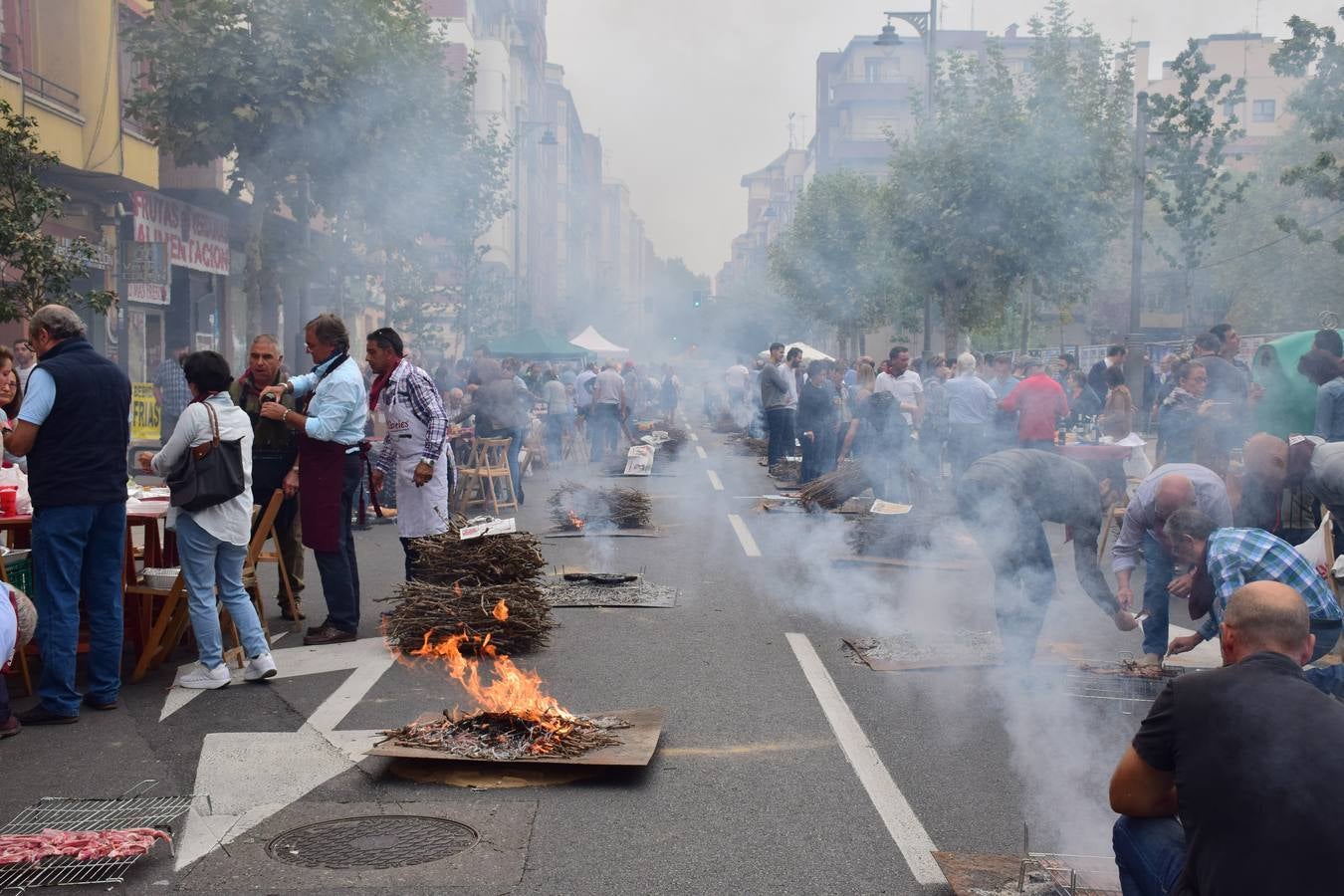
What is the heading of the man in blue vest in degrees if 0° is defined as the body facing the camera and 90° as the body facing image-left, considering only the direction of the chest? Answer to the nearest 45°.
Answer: approximately 135°

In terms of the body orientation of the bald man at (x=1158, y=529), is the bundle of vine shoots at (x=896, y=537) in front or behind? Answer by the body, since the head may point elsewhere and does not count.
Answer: behind

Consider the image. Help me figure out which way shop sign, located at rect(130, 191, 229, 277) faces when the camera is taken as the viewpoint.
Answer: facing the viewer and to the right of the viewer

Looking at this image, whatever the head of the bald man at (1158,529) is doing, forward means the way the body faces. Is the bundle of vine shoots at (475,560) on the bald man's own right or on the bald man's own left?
on the bald man's own right

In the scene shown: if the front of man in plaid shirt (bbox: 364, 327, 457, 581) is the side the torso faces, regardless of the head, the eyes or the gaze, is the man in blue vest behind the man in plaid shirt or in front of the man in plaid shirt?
in front

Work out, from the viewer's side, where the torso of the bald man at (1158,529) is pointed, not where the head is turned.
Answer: toward the camera

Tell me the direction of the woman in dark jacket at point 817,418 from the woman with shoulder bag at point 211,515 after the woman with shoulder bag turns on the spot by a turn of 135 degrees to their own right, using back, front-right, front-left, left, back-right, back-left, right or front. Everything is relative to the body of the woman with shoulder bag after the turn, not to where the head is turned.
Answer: front-left

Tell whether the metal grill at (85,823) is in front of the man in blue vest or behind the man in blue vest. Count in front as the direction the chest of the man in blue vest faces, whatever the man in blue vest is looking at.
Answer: behind

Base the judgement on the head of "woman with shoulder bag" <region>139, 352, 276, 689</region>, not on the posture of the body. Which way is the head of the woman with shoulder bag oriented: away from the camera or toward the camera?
away from the camera

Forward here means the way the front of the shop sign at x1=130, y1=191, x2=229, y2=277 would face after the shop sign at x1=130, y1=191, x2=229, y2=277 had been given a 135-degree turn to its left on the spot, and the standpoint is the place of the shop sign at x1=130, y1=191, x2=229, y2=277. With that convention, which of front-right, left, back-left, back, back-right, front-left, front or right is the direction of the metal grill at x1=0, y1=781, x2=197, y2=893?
back

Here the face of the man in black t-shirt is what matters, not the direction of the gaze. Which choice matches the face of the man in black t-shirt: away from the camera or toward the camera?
away from the camera

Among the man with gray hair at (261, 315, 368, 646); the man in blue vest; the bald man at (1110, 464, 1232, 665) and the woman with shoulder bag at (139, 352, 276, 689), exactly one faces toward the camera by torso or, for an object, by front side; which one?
the bald man

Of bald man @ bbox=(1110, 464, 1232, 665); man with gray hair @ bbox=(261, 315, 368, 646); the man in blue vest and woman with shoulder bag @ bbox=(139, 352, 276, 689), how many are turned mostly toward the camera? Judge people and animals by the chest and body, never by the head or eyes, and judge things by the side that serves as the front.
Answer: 1

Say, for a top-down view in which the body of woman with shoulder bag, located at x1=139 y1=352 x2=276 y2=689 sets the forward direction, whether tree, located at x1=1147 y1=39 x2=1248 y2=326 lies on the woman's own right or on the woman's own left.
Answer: on the woman's own right

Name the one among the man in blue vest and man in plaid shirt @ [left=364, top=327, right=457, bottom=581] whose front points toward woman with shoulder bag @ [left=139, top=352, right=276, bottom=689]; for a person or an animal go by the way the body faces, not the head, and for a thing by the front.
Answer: the man in plaid shirt

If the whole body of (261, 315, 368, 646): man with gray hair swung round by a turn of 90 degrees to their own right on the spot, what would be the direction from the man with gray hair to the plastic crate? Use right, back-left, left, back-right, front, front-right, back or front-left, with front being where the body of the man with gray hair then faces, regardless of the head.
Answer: left

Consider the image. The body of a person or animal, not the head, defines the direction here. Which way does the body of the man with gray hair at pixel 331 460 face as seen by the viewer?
to the viewer's left
